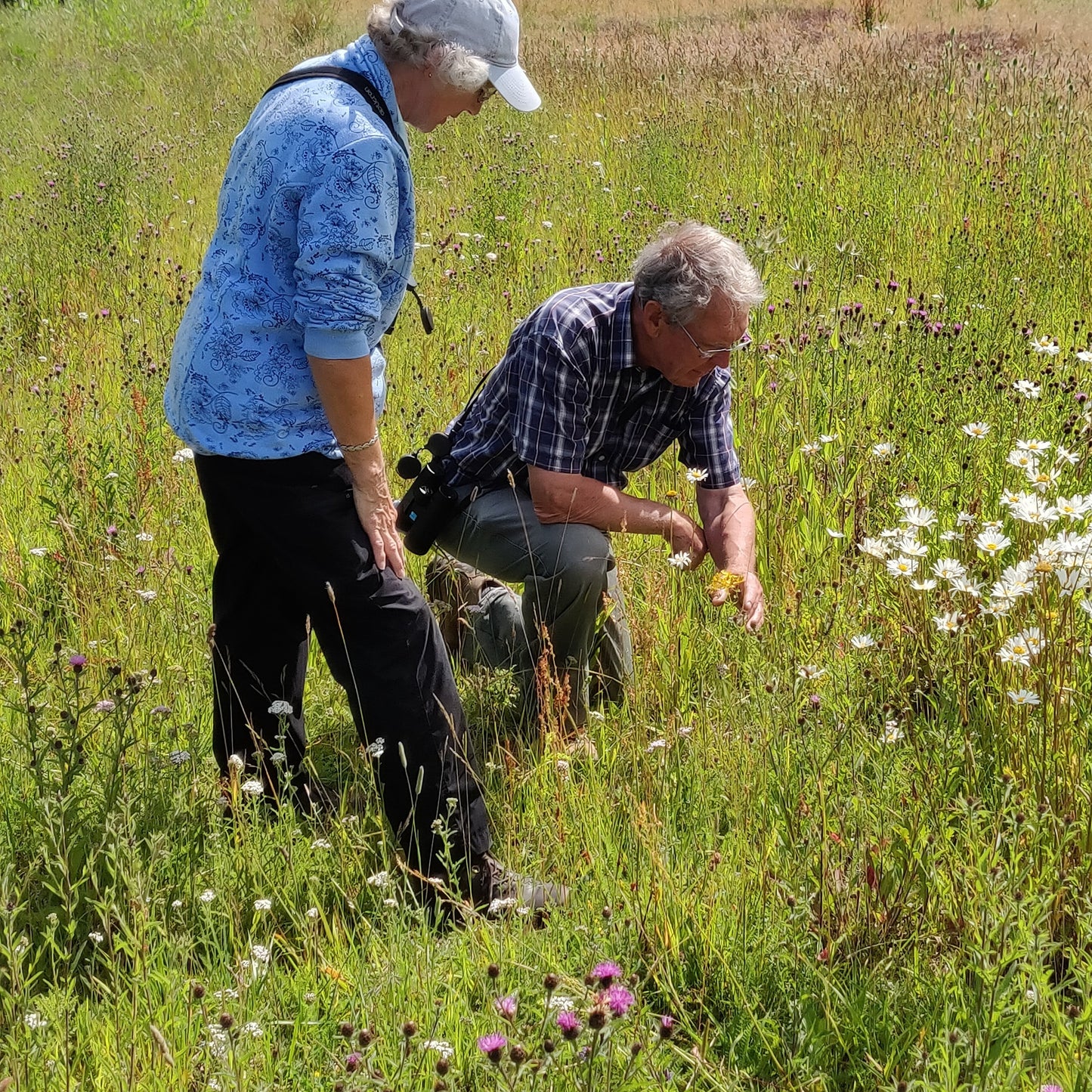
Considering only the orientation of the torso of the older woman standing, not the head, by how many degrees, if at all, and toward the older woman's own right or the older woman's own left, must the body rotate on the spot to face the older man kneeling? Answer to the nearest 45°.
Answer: approximately 45° to the older woman's own left

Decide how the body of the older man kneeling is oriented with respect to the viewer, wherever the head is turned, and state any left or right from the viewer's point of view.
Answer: facing the viewer and to the right of the viewer

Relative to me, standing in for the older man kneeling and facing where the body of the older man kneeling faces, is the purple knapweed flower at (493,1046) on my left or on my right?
on my right

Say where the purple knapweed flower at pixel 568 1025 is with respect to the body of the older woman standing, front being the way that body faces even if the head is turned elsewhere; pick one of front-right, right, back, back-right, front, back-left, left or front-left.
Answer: right

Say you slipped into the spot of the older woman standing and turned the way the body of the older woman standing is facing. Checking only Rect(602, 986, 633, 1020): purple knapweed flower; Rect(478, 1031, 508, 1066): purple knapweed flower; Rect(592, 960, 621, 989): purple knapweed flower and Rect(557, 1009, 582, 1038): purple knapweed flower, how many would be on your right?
4

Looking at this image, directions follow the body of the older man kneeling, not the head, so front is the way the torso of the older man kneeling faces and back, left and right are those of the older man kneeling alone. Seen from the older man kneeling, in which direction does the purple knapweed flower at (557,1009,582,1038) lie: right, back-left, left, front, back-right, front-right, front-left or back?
front-right

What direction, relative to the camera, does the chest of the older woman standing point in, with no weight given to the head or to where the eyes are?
to the viewer's right

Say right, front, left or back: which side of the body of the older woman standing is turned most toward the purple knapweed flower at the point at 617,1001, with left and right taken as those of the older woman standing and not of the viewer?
right

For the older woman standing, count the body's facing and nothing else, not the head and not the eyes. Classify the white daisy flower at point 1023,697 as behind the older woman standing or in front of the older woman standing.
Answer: in front

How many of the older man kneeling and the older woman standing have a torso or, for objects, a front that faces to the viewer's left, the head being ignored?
0

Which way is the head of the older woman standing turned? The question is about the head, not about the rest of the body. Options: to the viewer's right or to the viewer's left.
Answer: to the viewer's right
